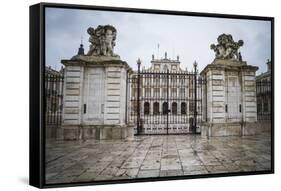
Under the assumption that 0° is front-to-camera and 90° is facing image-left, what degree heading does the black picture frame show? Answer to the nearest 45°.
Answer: approximately 315°
